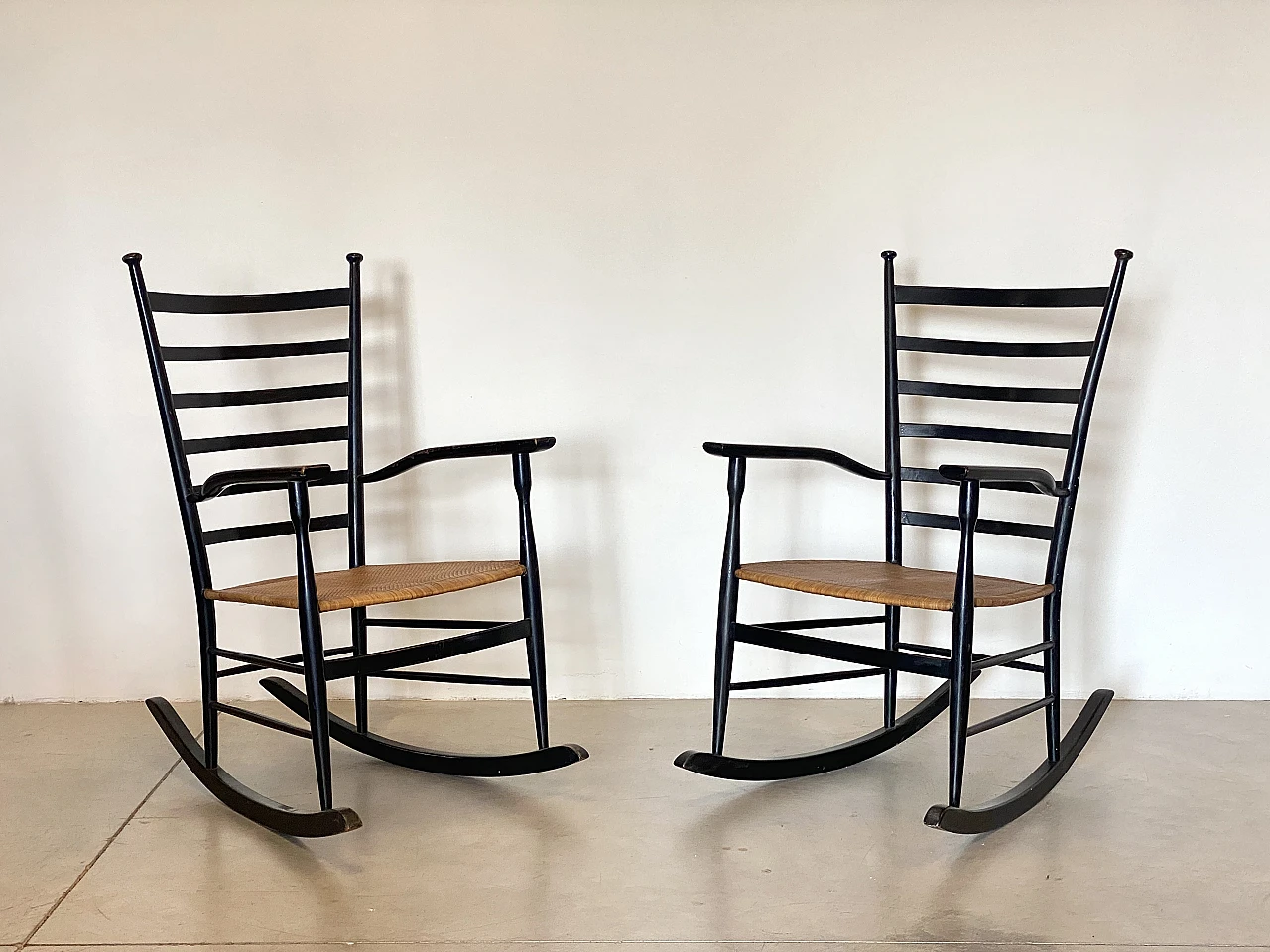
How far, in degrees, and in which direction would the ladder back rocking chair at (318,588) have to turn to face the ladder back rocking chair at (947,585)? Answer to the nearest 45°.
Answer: approximately 45° to its left

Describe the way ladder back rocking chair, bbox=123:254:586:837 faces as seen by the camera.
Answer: facing the viewer and to the right of the viewer

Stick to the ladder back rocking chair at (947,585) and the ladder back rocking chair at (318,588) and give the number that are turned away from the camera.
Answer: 0

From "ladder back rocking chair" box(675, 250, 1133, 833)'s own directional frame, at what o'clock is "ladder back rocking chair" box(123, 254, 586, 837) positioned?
"ladder back rocking chair" box(123, 254, 586, 837) is roughly at 1 o'clock from "ladder back rocking chair" box(675, 250, 1133, 833).

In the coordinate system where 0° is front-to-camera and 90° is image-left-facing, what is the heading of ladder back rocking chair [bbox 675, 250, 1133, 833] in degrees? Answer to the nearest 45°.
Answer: approximately 45°
